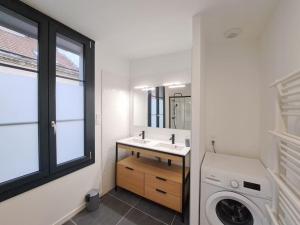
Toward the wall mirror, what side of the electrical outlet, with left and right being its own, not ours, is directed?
right

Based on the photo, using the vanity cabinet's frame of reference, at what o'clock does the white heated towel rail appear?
The white heated towel rail is roughly at 9 o'clock from the vanity cabinet.

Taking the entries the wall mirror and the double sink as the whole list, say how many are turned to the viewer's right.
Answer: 0

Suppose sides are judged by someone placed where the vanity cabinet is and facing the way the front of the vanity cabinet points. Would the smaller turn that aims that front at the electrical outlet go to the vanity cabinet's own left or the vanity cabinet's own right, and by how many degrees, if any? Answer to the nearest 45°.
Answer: approximately 135° to the vanity cabinet's own left

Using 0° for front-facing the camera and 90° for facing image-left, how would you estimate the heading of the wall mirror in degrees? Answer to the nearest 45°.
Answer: approximately 45°

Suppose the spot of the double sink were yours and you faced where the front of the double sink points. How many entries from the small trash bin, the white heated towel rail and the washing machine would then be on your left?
2

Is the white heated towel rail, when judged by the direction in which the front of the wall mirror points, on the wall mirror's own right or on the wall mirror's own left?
on the wall mirror's own left

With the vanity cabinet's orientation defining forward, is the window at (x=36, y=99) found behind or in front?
in front

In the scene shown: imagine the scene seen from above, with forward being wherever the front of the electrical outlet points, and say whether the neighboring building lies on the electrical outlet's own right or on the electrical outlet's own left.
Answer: on the electrical outlet's own right

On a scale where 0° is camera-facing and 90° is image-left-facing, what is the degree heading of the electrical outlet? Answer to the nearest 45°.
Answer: approximately 0°

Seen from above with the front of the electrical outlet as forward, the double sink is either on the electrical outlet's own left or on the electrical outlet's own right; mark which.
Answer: on the electrical outlet's own right
